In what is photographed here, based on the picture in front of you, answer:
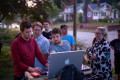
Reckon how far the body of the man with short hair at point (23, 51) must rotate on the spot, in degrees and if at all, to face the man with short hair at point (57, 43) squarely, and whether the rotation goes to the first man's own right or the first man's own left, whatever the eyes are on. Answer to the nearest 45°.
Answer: approximately 45° to the first man's own left

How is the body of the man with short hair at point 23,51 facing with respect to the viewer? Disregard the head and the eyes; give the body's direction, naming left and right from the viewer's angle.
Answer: facing the viewer and to the right of the viewer

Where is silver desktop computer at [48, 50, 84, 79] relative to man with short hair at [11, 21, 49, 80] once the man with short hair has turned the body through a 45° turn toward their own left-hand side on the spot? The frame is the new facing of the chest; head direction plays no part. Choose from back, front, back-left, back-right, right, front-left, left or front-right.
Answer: front-right

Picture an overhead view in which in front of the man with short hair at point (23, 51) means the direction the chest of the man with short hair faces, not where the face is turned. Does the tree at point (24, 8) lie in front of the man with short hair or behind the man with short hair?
behind

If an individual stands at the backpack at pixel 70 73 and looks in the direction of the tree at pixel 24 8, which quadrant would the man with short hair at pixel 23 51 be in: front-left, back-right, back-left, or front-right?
front-left

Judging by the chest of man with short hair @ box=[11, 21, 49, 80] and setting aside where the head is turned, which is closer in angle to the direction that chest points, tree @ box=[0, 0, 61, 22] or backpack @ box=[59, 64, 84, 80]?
the backpack

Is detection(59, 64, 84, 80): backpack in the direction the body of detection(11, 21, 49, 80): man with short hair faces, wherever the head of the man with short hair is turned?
yes

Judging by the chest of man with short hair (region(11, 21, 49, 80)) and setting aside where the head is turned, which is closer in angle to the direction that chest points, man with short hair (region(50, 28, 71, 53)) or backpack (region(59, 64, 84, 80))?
the backpack
